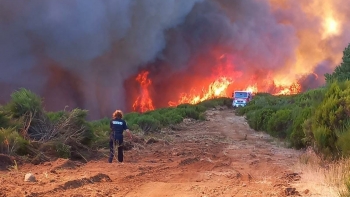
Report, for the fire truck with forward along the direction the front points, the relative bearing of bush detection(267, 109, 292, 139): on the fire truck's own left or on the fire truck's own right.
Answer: on the fire truck's own left

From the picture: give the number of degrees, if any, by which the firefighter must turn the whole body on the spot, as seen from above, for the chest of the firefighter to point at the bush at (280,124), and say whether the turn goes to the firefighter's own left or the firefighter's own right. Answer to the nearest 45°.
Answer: approximately 45° to the firefighter's own right

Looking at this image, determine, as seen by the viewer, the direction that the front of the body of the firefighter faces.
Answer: away from the camera

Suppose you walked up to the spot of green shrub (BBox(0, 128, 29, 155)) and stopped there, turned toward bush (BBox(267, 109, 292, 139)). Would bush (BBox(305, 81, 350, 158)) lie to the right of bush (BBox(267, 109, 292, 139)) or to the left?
right

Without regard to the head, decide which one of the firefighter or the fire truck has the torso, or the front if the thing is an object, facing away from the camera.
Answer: the firefighter

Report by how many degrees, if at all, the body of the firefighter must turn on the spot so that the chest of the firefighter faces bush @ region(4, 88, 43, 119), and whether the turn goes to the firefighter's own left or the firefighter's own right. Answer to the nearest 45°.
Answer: approximately 45° to the firefighter's own left

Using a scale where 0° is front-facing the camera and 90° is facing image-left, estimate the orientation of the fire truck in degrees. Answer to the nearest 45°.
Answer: approximately 45°

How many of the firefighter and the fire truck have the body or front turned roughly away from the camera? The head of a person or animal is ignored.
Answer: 1

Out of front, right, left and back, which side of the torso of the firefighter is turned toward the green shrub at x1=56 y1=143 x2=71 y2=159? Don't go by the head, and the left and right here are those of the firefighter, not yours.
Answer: left

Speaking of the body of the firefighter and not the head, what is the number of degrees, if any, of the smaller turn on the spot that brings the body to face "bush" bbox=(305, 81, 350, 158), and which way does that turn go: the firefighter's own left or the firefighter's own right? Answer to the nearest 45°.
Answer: approximately 90° to the firefighter's own right
